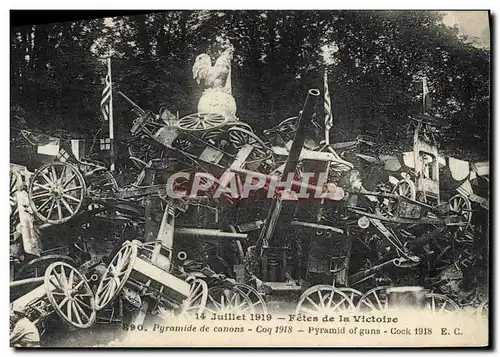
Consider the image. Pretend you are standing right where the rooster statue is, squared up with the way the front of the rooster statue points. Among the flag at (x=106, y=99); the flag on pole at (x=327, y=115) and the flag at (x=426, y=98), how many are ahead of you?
2

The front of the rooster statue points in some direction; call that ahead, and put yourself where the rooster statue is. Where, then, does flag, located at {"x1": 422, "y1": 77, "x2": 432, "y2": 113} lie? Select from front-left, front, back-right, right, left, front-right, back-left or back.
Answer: front

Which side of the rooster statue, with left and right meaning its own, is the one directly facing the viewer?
right

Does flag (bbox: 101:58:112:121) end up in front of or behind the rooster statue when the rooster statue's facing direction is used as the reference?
behind
